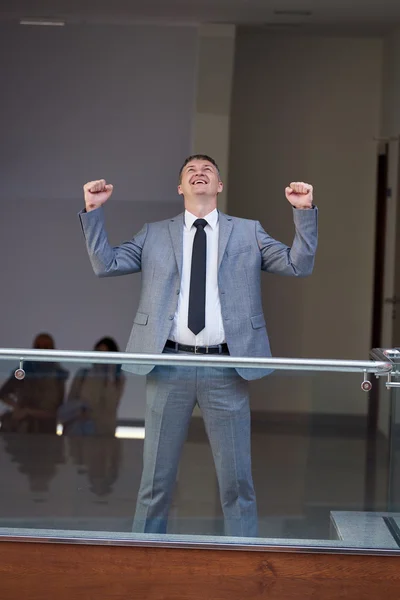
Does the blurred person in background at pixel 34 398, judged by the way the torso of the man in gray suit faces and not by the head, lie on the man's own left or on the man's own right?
on the man's own right

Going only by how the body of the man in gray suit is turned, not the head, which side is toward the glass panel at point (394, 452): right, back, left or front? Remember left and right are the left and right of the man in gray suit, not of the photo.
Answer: left

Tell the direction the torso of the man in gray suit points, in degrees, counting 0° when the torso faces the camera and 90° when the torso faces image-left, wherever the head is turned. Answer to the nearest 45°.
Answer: approximately 0°
